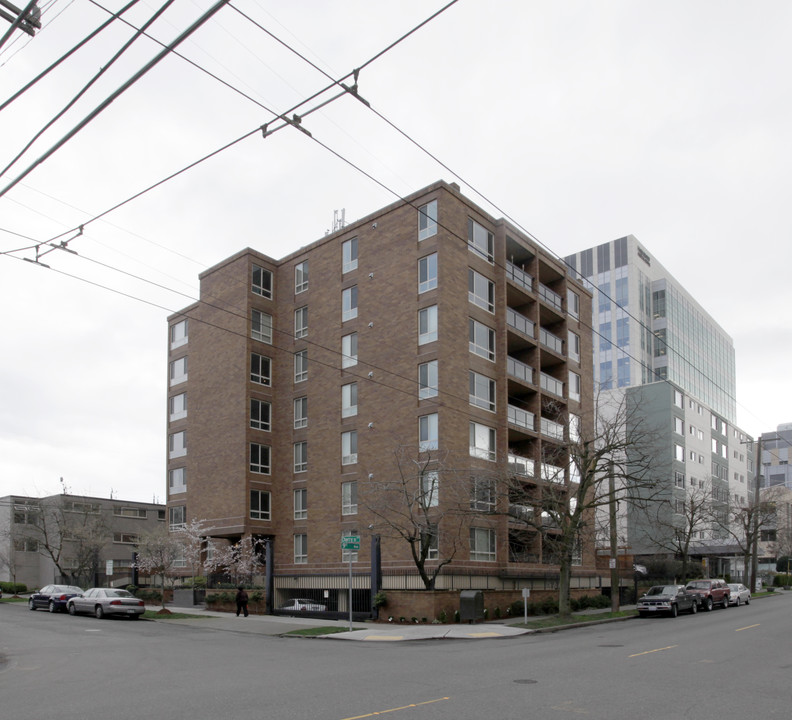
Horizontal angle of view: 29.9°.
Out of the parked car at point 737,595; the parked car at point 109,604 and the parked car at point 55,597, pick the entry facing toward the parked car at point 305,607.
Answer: the parked car at point 737,595

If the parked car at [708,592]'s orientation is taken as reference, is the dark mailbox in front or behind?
in front

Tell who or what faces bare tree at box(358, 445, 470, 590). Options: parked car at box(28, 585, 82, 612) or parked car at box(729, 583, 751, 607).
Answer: parked car at box(729, 583, 751, 607)

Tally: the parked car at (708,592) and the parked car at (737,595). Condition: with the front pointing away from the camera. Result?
0

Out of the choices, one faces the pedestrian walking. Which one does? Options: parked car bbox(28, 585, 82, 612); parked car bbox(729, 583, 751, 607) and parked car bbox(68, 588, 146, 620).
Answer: parked car bbox(729, 583, 751, 607)

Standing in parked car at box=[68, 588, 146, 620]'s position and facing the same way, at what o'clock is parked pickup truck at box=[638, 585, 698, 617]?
parked pickup truck at box=[638, 585, 698, 617] is roughly at 5 o'clock from parked car at box=[68, 588, 146, 620].

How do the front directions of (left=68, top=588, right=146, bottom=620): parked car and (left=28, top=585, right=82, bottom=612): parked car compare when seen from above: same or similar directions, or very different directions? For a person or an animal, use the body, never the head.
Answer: same or similar directions

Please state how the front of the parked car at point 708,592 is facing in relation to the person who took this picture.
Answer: facing the viewer and to the left of the viewer

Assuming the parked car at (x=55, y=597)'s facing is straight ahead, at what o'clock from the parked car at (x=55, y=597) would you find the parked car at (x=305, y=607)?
the parked car at (x=305, y=607) is roughly at 6 o'clock from the parked car at (x=55, y=597).

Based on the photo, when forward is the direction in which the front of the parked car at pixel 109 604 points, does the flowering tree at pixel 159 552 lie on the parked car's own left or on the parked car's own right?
on the parked car's own right

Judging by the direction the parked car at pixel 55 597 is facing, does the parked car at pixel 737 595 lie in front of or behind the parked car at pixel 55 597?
behind

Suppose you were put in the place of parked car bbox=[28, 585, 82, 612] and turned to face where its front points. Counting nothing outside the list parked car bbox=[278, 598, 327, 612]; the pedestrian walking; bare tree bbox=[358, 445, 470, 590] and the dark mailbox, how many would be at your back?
4

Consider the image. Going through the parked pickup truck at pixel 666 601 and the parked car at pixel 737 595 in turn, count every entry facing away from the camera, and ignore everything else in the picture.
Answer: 0

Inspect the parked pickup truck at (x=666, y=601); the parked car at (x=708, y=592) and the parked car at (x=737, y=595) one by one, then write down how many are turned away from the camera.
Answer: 0

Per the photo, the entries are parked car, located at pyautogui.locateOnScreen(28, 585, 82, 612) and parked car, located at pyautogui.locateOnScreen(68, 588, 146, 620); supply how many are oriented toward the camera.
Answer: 0

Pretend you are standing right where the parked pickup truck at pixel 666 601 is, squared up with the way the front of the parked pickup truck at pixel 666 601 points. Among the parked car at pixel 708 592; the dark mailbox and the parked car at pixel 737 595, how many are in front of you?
1

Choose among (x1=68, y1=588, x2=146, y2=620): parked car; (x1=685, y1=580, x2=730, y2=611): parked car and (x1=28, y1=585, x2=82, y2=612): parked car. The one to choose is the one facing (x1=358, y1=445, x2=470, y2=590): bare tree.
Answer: (x1=685, y1=580, x2=730, y2=611): parked car
